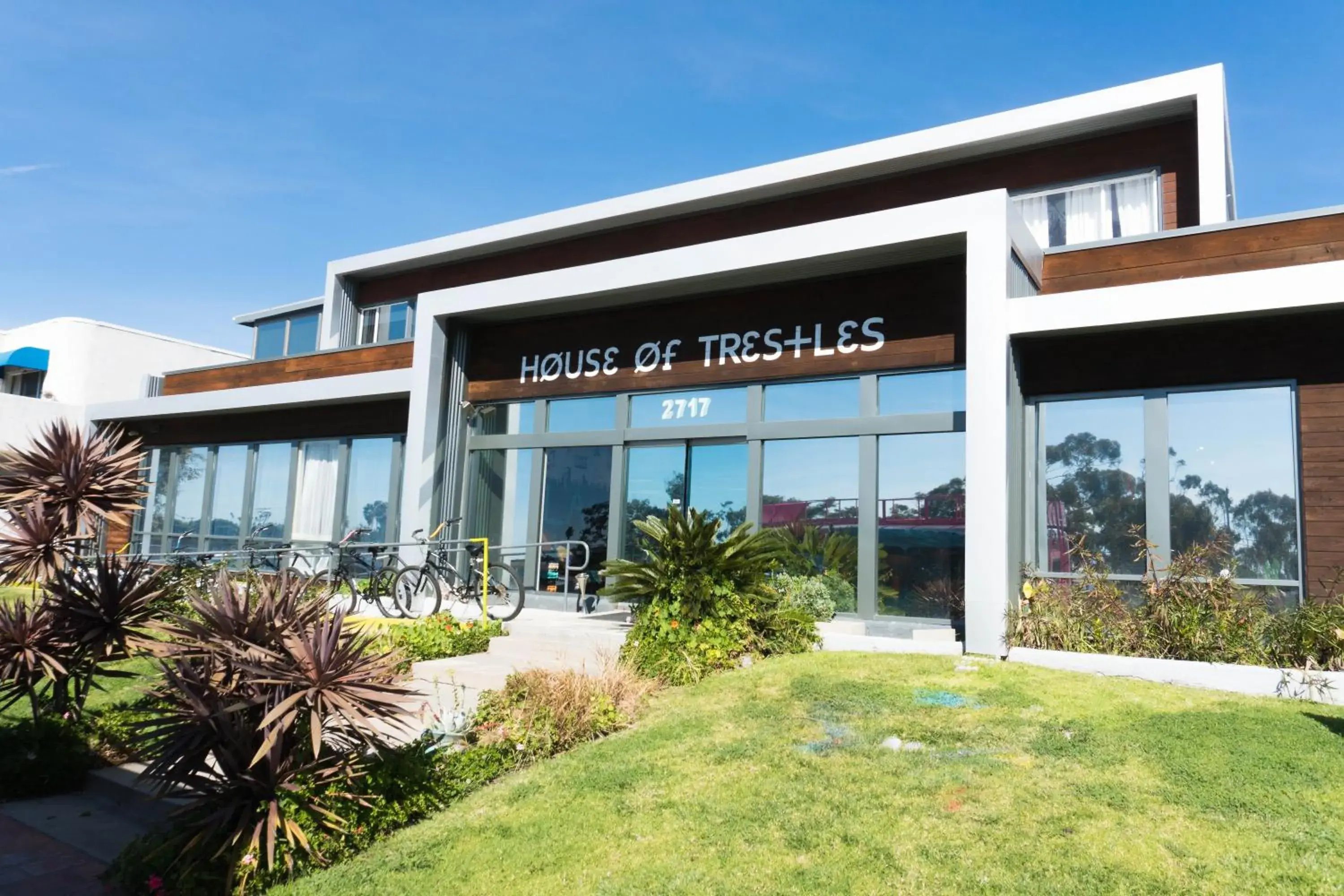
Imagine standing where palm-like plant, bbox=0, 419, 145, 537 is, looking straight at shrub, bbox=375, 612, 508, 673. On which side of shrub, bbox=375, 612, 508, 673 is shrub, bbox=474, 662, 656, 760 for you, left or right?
right

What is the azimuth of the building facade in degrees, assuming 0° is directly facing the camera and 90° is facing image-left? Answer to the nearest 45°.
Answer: approximately 45°

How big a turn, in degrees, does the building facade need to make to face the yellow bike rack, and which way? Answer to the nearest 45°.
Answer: approximately 45° to its right

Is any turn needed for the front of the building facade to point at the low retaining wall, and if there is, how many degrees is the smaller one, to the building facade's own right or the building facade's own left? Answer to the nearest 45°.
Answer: approximately 90° to the building facade's own left

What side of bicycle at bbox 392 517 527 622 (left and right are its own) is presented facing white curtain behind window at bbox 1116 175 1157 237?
back

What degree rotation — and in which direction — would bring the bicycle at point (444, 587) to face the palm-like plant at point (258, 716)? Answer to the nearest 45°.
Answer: approximately 90° to its left

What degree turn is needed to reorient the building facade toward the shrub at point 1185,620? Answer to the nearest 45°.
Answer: approximately 90° to its left

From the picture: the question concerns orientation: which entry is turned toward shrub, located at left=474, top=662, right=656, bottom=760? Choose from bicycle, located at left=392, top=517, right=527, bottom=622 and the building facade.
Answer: the building facade

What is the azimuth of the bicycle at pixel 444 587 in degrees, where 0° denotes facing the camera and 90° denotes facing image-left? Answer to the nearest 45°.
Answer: approximately 90°

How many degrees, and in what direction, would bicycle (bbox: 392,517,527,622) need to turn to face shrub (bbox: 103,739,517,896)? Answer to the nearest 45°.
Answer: approximately 90° to its left

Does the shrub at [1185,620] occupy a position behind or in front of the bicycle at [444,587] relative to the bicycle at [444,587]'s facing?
behind
